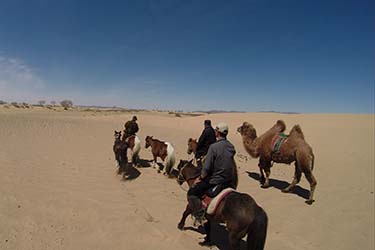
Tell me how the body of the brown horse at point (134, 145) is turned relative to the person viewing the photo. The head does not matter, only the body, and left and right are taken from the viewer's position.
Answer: facing away from the viewer and to the left of the viewer

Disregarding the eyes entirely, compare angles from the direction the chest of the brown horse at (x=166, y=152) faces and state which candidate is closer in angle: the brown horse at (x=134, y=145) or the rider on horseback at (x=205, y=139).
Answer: the brown horse

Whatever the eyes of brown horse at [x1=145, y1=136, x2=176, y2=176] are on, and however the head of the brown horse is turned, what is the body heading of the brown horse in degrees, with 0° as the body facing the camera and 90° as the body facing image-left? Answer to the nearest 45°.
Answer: approximately 135°

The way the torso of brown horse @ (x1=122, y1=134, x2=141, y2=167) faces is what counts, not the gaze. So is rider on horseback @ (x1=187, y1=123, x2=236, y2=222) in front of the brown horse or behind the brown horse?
behind

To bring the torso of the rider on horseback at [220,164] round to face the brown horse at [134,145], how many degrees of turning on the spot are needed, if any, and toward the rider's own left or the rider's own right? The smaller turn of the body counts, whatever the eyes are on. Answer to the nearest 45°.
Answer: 0° — they already face it

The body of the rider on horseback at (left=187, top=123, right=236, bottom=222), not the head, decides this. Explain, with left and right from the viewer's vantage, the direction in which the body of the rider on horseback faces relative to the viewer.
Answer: facing away from the viewer and to the left of the viewer

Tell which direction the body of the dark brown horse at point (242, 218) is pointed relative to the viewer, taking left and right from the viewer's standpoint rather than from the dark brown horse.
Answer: facing away from the viewer and to the left of the viewer

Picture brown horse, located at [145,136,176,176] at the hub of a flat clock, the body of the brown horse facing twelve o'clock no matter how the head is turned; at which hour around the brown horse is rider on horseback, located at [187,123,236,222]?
The rider on horseback is roughly at 7 o'clock from the brown horse.

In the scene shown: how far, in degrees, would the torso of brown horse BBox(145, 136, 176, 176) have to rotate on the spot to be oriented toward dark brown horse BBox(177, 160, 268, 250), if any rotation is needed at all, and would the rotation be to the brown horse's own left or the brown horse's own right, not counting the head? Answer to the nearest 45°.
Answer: approximately 135° to the brown horse's own left

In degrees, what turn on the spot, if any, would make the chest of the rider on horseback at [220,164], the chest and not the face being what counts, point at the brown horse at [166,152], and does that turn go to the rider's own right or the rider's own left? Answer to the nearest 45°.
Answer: approximately 45° to the rider's own right
